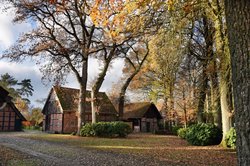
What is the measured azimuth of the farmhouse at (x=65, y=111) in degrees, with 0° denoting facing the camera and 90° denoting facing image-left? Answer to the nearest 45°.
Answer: approximately 45°

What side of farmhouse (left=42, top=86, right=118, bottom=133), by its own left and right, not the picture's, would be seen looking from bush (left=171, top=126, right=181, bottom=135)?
left

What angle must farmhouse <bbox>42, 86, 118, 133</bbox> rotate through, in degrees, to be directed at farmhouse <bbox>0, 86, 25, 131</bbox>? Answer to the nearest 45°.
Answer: approximately 45° to its right

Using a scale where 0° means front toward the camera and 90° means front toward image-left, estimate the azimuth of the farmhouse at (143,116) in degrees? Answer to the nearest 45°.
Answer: approximately 315°

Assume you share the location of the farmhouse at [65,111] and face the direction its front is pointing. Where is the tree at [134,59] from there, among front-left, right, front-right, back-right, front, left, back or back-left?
left

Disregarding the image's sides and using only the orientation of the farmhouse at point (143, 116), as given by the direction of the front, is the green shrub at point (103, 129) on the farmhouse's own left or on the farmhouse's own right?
on the farmhouse's own right

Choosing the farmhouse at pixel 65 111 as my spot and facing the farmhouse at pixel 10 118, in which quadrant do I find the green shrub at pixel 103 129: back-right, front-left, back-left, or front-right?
back-left
